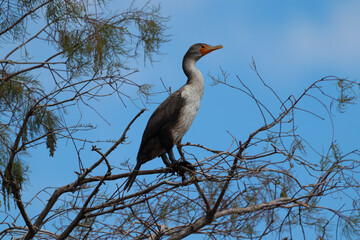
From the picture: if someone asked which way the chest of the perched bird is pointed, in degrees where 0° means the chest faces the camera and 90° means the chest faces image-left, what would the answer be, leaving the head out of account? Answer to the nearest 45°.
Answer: approximately 270°
